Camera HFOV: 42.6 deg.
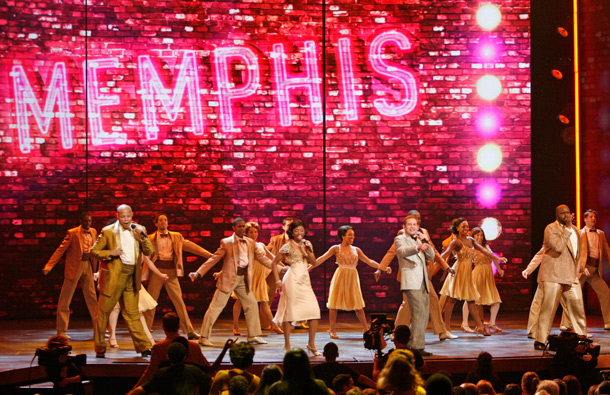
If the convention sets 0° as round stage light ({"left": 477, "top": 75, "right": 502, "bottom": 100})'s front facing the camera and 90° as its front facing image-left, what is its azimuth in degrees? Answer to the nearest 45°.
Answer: approximately 0°

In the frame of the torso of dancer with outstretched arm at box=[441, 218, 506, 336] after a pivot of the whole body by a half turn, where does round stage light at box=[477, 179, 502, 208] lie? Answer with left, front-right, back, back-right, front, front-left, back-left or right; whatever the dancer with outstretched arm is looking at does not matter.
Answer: front-right

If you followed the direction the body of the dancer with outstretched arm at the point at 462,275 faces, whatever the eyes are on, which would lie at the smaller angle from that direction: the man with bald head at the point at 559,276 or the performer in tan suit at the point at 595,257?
the man with bald head

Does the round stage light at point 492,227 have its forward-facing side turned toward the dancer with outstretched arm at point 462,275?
yes

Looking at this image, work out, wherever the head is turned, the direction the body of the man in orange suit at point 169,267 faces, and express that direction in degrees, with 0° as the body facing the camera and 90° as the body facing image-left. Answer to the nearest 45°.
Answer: approximately 0°

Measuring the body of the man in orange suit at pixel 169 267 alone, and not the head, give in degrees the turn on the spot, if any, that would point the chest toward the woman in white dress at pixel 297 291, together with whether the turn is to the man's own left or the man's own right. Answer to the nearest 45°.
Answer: approximately 45° to the man's own left

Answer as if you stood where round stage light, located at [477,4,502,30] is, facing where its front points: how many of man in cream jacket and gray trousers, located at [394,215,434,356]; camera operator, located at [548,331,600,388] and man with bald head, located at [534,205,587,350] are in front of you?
3

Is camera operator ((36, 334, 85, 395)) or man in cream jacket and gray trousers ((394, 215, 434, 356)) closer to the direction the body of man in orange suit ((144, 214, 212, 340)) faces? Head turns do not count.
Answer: the camera operator
